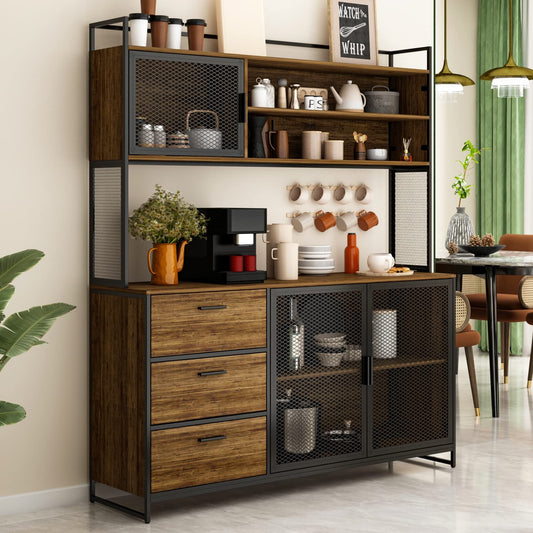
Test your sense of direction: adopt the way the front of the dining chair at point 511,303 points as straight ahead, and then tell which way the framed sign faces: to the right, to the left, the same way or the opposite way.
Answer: to the left

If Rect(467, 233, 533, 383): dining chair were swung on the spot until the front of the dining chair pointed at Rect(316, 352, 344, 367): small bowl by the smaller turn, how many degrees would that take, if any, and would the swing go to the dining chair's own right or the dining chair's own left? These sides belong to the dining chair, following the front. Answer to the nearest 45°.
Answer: approximately 45° to the dining chair's own left

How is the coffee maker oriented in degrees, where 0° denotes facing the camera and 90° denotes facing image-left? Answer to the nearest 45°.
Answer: approximately 315°

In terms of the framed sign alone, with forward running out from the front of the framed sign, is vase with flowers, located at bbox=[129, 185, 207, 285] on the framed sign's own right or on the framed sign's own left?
on the framed sign's own right

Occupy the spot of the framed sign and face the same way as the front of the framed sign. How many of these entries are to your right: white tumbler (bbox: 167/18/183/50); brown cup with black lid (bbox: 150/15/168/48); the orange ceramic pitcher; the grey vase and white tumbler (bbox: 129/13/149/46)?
4

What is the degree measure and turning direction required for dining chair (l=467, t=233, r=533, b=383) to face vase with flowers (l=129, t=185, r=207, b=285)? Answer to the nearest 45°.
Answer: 0° — it already faces it

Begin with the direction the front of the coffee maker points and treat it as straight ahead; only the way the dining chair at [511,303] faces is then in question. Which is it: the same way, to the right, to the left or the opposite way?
to the right

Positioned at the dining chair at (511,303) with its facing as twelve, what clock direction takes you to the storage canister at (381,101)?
The storage canister is roughly at 11 o'clock from the dining chair.

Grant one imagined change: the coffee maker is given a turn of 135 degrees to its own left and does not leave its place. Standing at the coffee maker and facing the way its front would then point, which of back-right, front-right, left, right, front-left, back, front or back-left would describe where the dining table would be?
front-right

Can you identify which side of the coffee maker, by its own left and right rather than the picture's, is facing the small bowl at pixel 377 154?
left

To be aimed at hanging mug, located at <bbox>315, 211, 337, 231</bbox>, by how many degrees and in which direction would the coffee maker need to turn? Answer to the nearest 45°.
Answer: approximately 90° to its left
